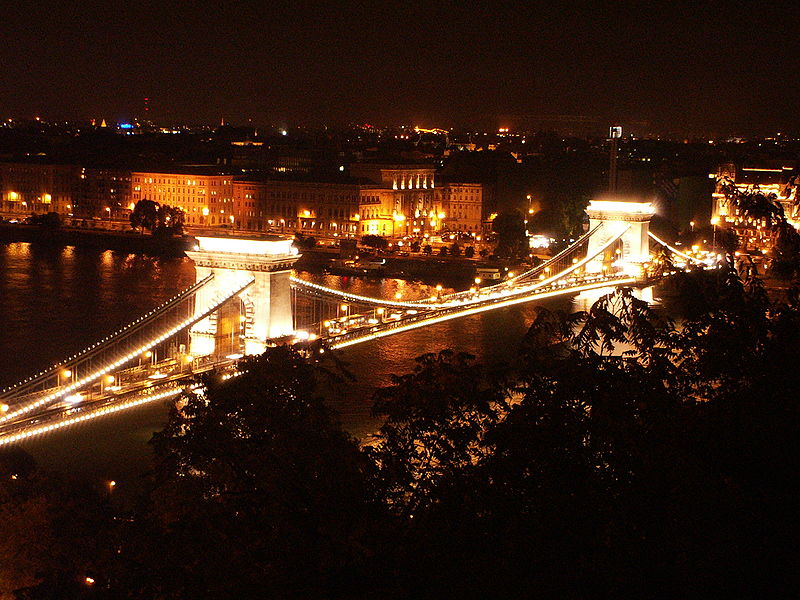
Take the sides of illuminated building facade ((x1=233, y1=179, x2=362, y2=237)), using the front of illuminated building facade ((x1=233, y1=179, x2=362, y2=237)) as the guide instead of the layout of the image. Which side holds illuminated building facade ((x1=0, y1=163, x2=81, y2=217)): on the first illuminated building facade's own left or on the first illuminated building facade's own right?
on the first illuminated building facade's own right

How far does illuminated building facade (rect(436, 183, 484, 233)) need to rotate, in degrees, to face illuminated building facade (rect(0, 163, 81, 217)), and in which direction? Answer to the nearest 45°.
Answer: approximately 90° to its right

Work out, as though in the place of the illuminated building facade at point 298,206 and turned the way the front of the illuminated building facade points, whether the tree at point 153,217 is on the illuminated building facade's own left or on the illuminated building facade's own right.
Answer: on the illuminated building facade's own right

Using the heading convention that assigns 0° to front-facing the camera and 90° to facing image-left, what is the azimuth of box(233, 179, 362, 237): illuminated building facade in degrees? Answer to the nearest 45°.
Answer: approximately 0°

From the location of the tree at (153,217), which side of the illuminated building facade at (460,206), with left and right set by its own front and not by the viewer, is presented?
right

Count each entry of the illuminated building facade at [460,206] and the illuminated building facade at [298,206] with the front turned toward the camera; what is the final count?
2

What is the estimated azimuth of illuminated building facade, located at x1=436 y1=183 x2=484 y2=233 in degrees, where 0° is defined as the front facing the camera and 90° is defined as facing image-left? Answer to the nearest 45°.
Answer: approximately 0°

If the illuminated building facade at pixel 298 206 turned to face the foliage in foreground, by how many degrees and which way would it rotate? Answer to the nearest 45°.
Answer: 0° — it already faces it

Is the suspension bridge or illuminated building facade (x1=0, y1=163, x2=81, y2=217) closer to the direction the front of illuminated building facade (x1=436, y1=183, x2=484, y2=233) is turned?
the suspension bridge

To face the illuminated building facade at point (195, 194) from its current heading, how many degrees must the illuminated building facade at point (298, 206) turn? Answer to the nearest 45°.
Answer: approximately 135° to its right

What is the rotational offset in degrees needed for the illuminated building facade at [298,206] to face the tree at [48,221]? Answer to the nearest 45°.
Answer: approximately 90° to its right
